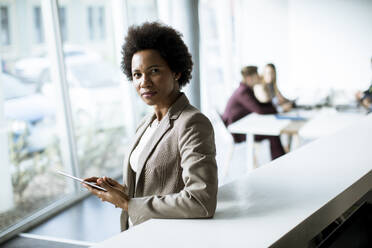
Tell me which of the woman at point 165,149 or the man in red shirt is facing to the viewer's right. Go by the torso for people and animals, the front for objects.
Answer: the man in red shirt

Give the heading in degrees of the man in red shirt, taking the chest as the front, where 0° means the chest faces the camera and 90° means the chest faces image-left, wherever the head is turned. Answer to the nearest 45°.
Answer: approximately 270°

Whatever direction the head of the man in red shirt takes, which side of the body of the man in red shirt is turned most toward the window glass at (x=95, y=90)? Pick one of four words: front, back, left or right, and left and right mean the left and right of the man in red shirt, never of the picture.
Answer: back

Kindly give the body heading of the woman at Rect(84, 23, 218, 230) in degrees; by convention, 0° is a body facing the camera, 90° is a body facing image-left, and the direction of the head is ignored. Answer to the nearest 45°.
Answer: approximately 45°

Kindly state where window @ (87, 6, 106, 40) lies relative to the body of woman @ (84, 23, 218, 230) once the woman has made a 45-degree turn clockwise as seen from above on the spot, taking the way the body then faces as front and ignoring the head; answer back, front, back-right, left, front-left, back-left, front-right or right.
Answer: right

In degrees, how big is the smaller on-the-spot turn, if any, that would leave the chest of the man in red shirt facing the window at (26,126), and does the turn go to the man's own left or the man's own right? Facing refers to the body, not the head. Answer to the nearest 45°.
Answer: approximately 135° to the man's own right

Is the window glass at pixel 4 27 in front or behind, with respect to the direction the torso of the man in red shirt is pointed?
behind

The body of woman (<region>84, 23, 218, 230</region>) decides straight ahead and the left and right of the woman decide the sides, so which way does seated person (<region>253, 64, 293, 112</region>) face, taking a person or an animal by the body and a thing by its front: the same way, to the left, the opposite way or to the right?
to the left

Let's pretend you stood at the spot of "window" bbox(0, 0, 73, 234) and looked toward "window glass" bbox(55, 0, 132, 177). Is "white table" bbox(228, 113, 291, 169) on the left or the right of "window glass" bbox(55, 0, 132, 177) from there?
right

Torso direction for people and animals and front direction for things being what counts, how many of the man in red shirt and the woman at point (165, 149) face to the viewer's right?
1
